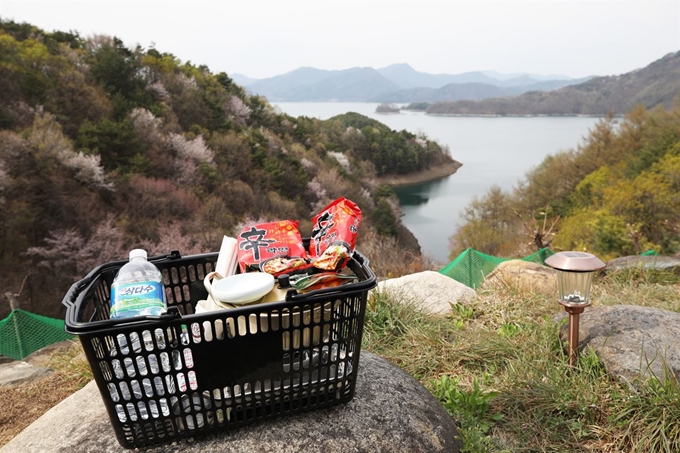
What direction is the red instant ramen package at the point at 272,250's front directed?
toward the camera

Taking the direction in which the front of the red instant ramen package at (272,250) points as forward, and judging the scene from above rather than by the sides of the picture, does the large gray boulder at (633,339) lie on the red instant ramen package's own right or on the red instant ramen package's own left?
on the red instant ramen package's own left

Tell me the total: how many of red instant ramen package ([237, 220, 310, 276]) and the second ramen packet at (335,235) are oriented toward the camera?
2

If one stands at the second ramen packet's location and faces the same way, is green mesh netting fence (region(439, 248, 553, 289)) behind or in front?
behind

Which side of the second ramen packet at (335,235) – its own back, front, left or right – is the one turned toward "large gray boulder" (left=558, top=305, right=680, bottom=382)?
left

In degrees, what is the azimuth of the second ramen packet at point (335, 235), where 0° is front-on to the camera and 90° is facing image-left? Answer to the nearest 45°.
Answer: approximately 0°

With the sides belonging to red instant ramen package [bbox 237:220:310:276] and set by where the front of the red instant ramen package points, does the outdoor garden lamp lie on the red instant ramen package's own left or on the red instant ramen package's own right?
on the red instant ramen package's own left
